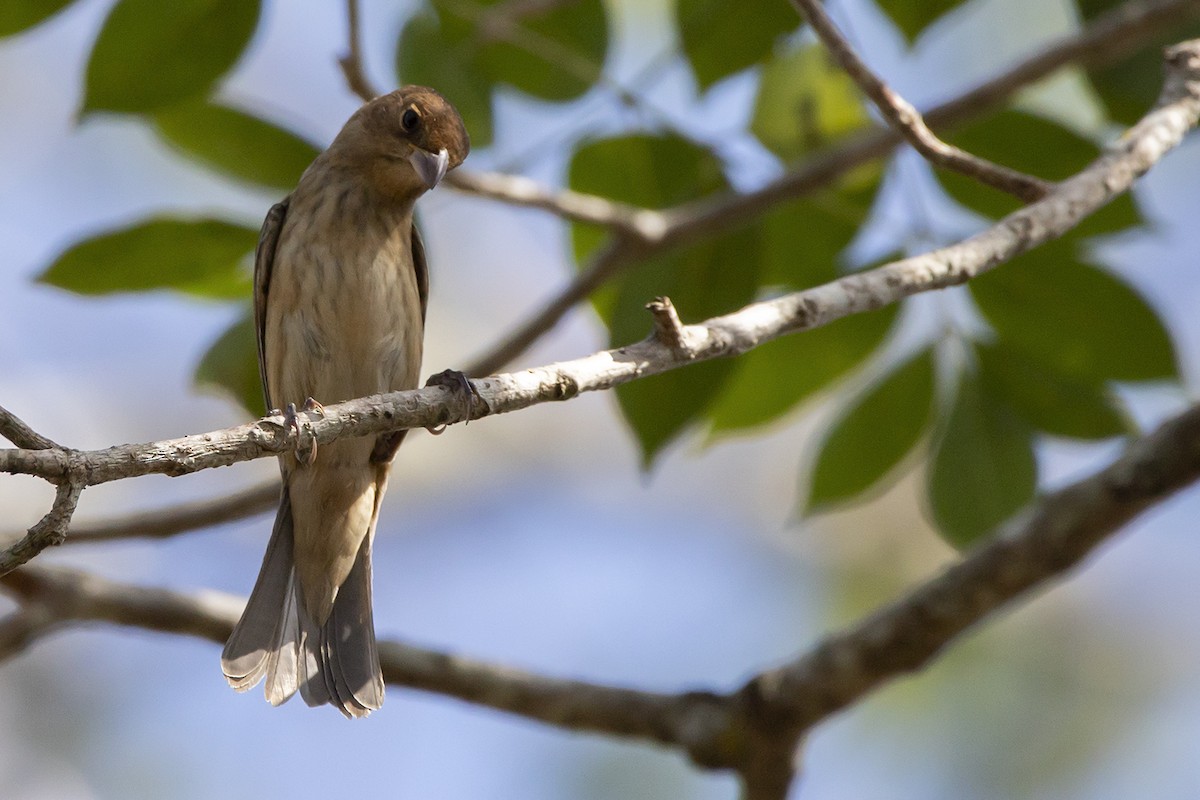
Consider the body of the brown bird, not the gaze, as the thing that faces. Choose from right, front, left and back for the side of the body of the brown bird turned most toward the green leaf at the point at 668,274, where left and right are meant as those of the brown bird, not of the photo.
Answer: left

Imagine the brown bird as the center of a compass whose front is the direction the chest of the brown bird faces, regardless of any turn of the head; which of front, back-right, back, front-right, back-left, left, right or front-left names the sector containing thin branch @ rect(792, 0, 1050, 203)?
front-left

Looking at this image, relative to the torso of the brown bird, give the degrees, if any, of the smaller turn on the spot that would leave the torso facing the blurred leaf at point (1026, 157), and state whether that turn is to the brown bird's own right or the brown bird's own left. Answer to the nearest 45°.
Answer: approximately 135° to the brown bird's own left

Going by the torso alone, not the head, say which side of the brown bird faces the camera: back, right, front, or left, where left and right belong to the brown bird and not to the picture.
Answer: front

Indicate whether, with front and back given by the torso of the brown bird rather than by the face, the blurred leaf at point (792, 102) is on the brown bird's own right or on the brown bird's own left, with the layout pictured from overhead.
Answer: on the brown bird's own left

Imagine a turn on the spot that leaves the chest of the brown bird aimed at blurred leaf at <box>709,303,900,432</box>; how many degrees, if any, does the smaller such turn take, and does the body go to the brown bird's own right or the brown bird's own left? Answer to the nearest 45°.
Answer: approximately 90° to the brown bird's own left
